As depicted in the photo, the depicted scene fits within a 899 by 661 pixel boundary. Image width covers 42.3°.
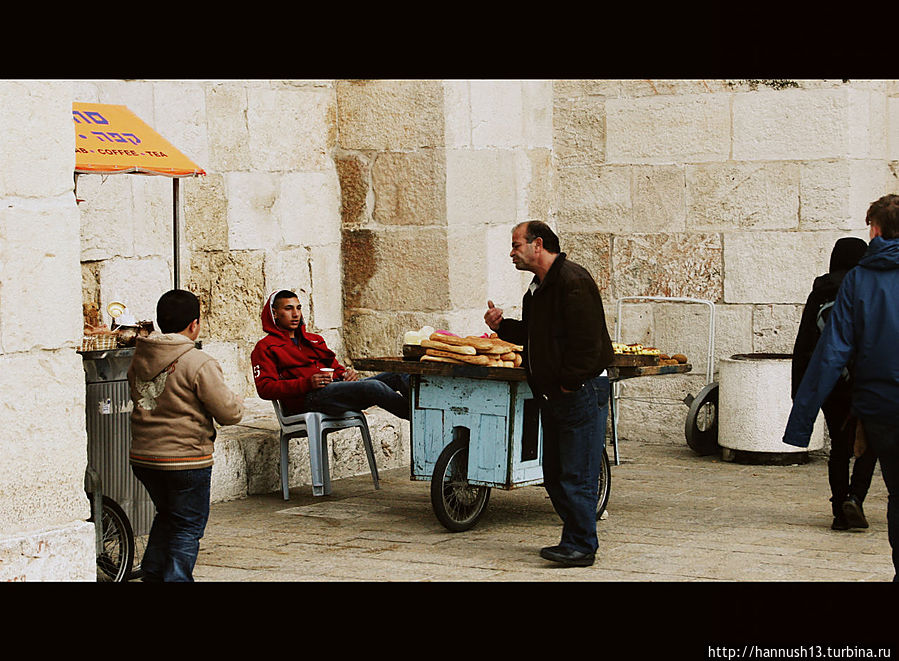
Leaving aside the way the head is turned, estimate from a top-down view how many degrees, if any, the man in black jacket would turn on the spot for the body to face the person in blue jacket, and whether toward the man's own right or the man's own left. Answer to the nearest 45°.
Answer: approximately 135° to the man's own left

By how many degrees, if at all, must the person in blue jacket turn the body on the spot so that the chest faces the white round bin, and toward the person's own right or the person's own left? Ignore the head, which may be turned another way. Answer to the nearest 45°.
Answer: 0° — they already face it

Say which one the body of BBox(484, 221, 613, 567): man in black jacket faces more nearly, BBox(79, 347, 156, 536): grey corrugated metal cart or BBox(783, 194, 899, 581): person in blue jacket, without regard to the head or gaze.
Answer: the grey corrugated metal cart

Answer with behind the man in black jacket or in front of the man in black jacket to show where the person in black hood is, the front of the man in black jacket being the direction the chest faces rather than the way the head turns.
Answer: behind

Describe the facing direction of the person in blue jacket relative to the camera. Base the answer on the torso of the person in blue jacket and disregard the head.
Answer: away from the camera

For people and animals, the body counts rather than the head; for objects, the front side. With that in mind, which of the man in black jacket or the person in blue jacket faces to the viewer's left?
the man in black jacket

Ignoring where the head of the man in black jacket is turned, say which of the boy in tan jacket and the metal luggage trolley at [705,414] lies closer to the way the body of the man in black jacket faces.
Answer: the boy in tan jacket

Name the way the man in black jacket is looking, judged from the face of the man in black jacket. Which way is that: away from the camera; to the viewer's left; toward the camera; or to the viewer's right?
to the viewer's left

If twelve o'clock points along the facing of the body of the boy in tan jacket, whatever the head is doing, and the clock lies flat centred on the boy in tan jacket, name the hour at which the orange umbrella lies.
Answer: The orange umbrella is roughly at 10 o'clock from the boy in tan jacket.

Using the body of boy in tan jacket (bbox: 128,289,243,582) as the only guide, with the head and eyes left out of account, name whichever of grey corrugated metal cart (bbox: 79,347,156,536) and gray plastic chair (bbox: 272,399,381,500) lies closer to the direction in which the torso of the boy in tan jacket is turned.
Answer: the gray plastic chair

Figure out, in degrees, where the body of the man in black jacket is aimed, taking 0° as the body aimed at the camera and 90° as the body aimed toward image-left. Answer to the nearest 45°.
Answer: approximately 90°

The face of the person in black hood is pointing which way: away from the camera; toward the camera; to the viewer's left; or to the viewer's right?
away from the camera

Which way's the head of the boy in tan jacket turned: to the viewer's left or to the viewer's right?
to the viewer's right

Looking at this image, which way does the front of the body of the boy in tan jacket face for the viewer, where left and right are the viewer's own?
facing away from the viewer and to the right of the viewer
